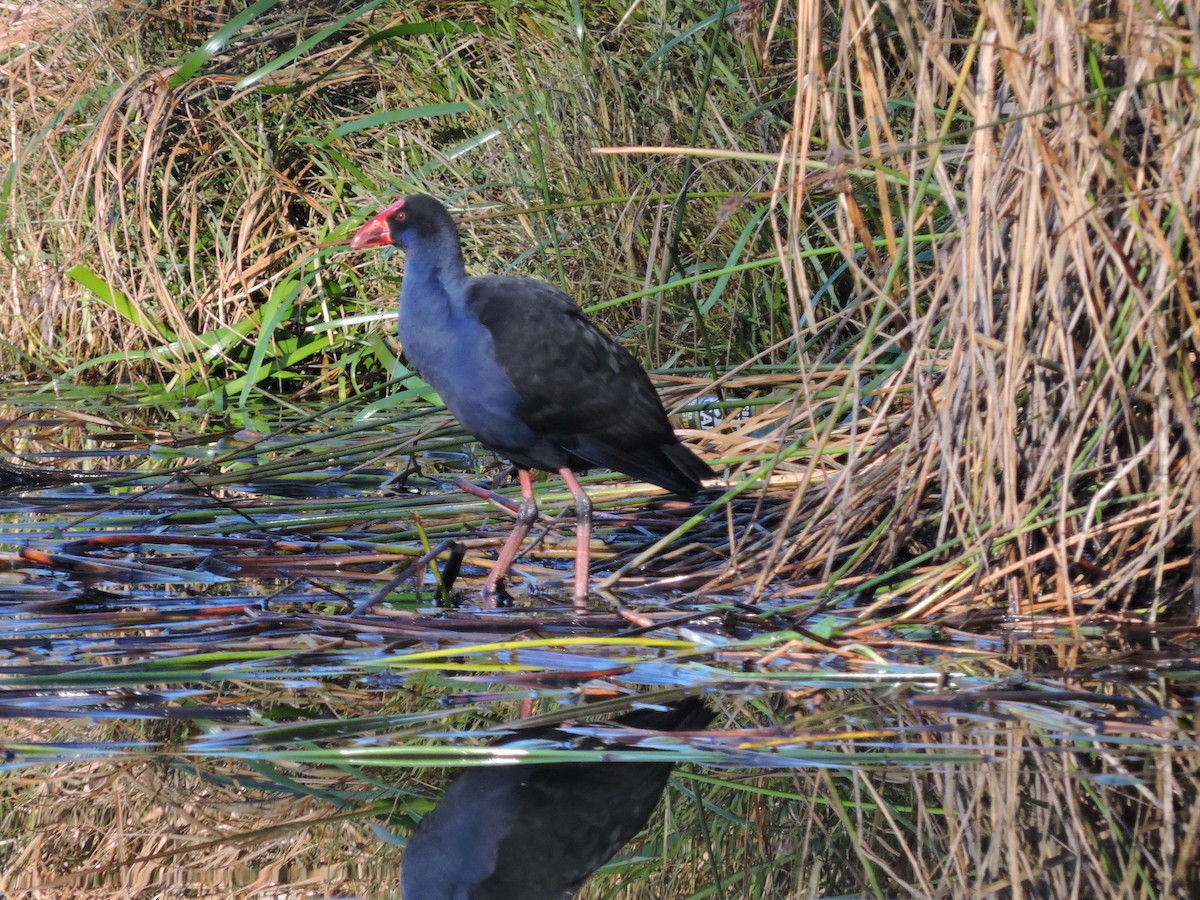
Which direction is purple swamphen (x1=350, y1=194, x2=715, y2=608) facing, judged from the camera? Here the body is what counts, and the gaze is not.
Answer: to the viewer's left
